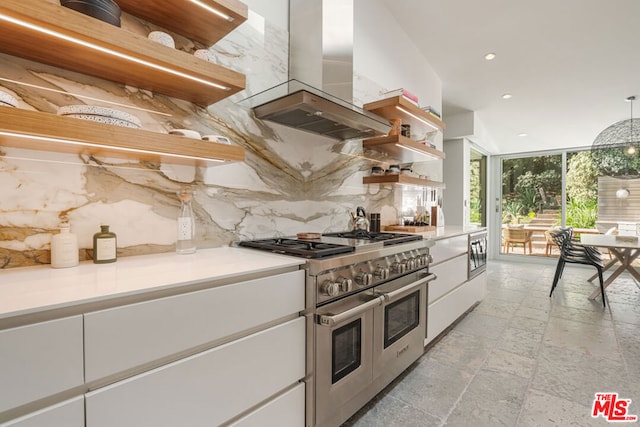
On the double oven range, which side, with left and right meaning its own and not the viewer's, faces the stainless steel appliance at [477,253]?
left

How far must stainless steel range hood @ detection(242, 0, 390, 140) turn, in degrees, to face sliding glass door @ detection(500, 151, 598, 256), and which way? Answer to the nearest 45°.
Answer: approximately 90° to its left

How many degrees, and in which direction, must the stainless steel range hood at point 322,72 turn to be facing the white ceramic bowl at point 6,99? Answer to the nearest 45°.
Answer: approximately 90° to its right

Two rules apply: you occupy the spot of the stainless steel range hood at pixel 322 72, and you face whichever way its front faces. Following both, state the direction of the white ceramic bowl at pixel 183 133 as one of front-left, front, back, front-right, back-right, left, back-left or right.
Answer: right

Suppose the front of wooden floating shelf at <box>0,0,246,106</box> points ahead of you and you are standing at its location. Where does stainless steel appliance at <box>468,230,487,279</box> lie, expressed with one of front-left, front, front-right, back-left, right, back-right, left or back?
front-left

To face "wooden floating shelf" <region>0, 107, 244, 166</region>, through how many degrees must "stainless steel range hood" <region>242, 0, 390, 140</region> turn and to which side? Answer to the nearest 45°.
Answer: approximately 90° to its right

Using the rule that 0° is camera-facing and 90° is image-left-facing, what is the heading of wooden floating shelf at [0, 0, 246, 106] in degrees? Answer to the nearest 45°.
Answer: approximately 315°

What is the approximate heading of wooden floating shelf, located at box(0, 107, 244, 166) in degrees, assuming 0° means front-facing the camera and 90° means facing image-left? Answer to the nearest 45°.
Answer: approximately 315°

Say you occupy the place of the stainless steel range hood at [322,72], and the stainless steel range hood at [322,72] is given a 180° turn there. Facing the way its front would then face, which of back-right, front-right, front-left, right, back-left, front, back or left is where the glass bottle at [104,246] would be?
left

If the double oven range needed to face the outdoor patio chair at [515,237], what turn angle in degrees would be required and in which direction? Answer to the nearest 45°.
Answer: approximately 90° to its left

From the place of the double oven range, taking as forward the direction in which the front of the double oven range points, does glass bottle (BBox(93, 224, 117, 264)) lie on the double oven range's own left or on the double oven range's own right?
on the double oven range's own right
